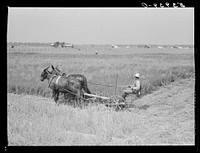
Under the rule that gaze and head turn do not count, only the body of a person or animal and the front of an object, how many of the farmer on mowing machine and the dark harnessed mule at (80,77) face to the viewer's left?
2

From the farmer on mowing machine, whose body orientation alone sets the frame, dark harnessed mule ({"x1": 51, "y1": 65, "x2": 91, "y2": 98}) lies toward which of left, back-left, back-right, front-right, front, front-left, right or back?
front

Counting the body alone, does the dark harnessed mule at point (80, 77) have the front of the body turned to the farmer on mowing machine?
no

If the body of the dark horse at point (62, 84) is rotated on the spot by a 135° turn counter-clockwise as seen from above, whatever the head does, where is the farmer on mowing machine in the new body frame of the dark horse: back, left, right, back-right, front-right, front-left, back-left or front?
front-left

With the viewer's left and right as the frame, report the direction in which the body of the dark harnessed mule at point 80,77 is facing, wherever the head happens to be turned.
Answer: facing to the left of the viewer

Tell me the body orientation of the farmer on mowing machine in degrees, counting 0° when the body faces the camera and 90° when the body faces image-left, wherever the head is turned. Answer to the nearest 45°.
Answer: approximately 90°

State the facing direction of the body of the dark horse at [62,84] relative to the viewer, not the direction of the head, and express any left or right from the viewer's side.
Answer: facing to the left of the viewer

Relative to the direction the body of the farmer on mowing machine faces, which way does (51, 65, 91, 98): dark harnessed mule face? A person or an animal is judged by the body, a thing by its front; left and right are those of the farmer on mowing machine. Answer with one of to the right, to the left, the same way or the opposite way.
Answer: the same way

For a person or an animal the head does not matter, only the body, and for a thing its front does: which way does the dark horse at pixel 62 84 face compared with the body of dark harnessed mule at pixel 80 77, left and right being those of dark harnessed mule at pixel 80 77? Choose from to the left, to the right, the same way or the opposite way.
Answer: the same way
